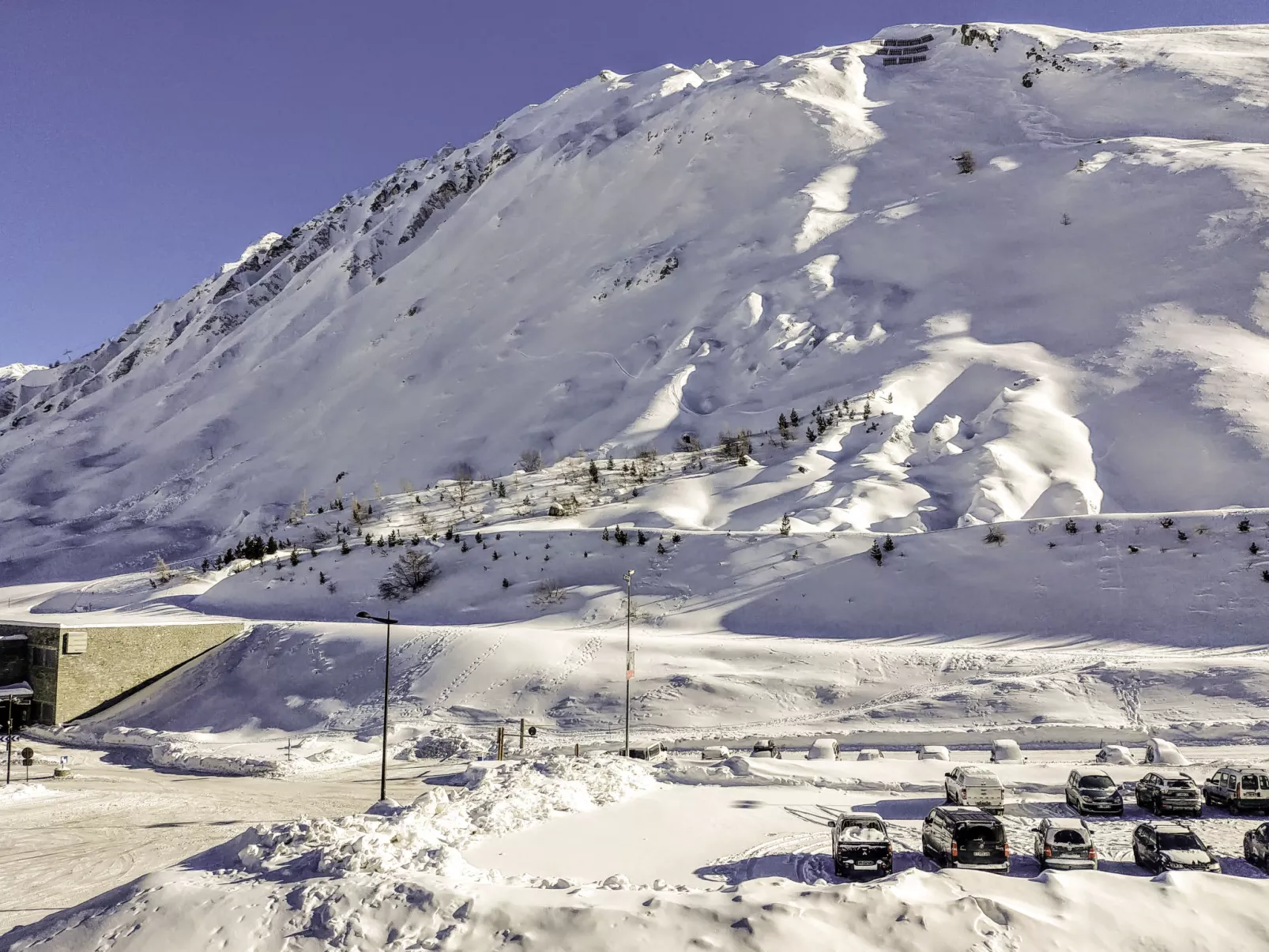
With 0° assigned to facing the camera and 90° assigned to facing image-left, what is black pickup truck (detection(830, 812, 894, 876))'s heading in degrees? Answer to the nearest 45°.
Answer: approximately 180°

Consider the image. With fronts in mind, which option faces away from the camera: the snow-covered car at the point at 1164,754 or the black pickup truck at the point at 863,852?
the black pickup truck

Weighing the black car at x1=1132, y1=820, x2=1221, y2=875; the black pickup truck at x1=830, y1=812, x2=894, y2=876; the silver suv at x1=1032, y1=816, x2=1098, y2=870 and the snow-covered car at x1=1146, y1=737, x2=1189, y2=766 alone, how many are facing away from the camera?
2

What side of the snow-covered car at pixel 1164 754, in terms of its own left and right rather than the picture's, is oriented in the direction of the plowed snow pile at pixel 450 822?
right

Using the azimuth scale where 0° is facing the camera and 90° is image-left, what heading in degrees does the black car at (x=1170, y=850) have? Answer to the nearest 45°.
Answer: approximately 315°

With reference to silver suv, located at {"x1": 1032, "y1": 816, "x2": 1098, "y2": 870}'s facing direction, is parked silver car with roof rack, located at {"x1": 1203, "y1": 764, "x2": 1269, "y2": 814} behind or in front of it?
in front

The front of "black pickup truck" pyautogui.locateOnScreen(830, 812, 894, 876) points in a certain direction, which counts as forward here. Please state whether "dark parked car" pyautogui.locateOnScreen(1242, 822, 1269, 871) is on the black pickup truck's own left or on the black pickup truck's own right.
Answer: on the black pickup truck's own right

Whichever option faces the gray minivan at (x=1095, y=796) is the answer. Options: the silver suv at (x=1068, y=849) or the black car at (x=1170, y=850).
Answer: the silver suv

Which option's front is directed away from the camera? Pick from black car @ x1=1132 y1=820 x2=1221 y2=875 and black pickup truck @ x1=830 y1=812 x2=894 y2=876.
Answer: black pickup truck @ x1=830 y1=812 x2=894 y2=876

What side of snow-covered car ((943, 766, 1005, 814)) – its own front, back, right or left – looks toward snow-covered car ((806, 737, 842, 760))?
front

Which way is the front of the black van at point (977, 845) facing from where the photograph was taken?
facing away from the viewer and to the left of the viewer

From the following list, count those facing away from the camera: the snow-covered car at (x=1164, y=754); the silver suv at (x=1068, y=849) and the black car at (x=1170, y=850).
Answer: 1

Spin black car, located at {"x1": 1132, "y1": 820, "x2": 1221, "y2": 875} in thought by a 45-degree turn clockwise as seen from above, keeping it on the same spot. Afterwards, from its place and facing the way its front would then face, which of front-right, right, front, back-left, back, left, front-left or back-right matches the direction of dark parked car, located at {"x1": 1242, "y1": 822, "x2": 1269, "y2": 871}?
back-left

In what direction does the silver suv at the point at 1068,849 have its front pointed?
away from the camera
